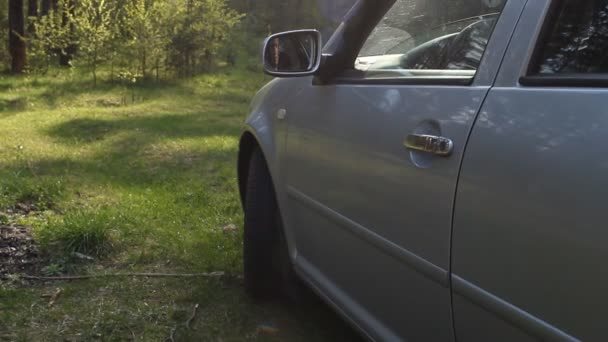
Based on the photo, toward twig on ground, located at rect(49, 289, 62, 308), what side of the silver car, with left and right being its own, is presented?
front

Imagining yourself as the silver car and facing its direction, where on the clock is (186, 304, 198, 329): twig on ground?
The twig on ground is roughly at 12 o'clock from the silver car.

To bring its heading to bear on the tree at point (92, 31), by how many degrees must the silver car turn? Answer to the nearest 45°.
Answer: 0° — it already faces it

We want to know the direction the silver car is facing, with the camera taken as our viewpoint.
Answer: facing away from the viewer and to the left of the viewer

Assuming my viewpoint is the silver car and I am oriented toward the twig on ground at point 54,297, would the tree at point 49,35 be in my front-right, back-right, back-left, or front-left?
front-right

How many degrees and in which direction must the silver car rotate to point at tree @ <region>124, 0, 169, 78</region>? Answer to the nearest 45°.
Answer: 0° — it already faces it

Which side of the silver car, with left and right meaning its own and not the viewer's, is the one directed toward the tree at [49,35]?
front

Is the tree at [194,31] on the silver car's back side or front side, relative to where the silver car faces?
on the front side

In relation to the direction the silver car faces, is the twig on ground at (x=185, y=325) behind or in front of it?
in front
